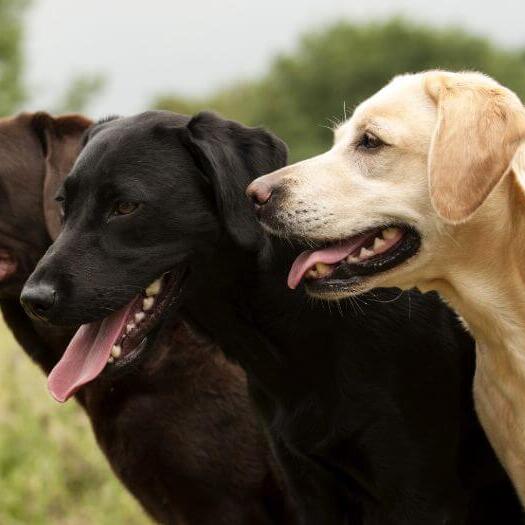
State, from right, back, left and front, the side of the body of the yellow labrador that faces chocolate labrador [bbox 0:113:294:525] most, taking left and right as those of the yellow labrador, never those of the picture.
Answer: front

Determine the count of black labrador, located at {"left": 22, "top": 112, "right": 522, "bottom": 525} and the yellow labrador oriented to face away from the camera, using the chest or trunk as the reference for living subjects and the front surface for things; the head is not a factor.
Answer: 0

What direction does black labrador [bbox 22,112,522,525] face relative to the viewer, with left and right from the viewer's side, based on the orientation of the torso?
facing the viewer and to the left of the viewer

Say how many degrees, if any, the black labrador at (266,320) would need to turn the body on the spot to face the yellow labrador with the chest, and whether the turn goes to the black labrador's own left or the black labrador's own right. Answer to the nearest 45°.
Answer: approximately 135° to the black labrador's own left

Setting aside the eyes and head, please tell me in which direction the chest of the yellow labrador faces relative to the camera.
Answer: to the viewer's left

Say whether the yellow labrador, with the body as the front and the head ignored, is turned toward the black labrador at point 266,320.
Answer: yes
